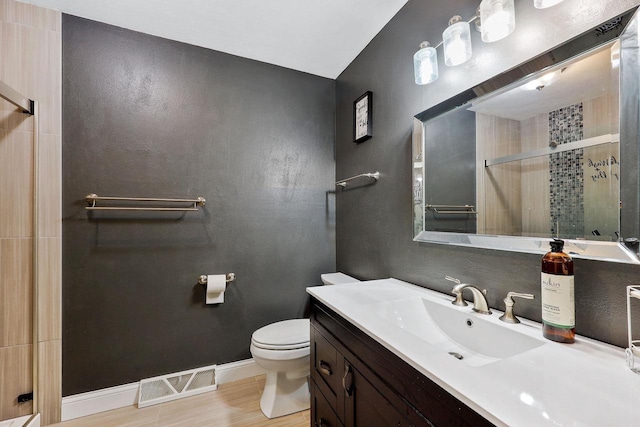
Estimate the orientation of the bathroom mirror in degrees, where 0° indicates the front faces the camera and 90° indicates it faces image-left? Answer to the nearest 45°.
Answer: approximately 45°

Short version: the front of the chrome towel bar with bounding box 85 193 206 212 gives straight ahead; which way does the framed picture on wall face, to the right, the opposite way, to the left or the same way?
to the right

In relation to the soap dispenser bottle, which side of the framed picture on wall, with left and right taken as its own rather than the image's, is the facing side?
left

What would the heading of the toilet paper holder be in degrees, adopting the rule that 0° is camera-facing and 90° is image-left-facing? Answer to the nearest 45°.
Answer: approximately 0°

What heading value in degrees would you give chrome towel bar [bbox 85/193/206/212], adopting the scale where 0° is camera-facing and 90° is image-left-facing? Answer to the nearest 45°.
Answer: approximately 0°

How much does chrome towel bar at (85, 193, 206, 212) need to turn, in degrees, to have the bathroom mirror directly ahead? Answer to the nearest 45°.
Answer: approximately 45° to its left

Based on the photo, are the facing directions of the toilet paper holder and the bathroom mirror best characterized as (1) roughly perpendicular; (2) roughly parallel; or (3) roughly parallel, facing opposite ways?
roughly perpendicular

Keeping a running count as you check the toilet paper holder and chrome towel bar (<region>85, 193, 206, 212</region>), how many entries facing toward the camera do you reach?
2
